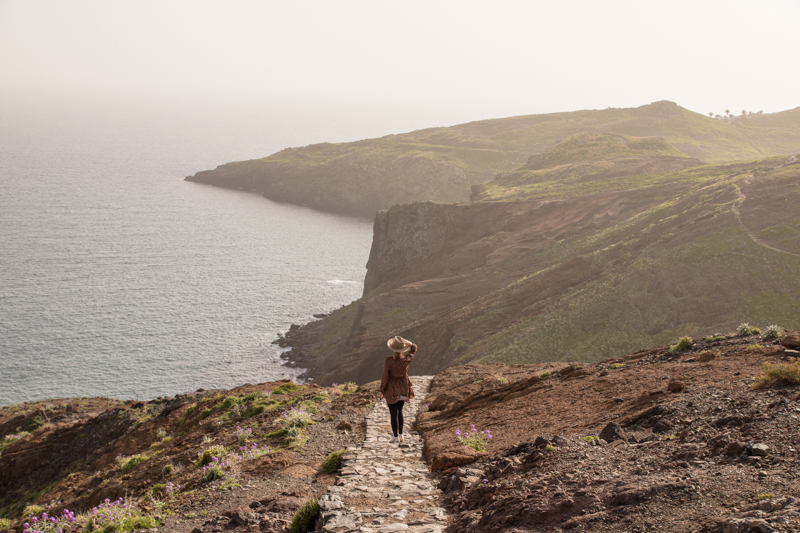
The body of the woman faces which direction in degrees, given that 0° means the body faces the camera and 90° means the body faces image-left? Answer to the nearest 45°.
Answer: approximately 180°

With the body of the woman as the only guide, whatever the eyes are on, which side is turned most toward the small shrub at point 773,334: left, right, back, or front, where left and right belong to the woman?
right

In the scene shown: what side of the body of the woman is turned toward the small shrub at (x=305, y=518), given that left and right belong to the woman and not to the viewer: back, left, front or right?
back

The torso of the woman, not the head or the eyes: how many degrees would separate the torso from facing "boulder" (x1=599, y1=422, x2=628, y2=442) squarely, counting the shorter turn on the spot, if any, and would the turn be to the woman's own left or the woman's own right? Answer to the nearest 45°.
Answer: approximately 135° to the woman's own right

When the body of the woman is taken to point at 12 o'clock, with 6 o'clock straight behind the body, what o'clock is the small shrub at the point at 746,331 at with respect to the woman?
The small shrub is roughly at 2 o'clock from the woman.

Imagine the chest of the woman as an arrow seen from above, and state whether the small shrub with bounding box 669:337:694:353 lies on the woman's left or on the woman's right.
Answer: on the woman's right

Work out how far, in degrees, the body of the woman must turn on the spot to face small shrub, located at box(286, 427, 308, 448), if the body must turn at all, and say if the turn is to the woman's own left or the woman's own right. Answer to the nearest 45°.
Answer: approximately 45° to the woman's own left
